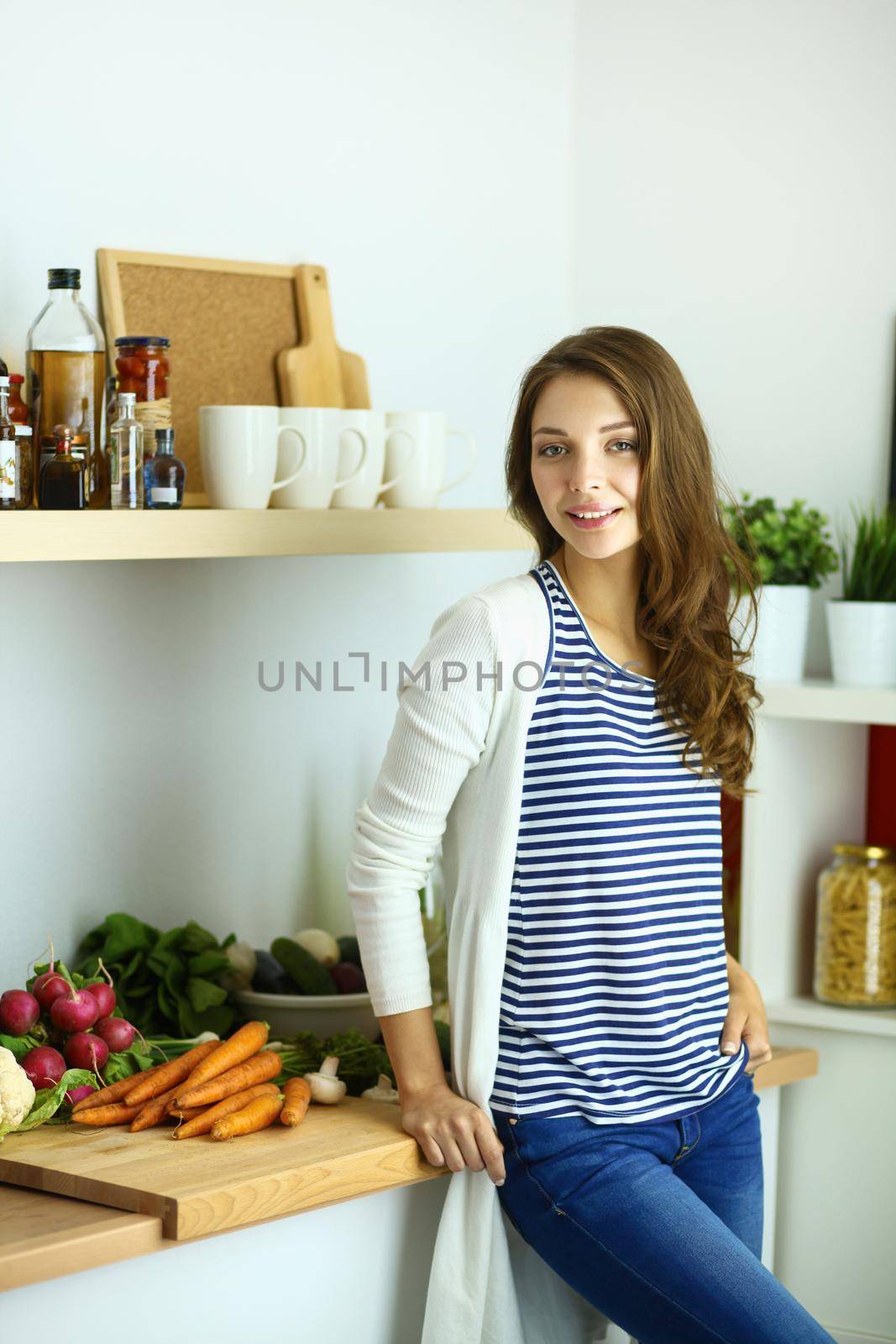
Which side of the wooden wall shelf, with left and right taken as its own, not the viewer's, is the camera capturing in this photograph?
front

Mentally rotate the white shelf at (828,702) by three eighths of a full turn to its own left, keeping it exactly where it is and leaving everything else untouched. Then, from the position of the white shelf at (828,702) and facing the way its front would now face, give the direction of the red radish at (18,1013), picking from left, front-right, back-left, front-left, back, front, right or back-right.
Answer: back

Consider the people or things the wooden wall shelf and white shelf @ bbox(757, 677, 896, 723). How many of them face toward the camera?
2

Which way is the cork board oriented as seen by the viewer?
toward the camera

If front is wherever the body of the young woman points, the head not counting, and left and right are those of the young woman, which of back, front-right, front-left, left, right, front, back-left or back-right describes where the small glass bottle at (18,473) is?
back-right

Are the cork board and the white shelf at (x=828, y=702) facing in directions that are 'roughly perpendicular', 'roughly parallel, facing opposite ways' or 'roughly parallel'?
roughly parallel

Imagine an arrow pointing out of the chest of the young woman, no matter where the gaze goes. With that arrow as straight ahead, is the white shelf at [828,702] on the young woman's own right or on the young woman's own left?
on the young woman's own left

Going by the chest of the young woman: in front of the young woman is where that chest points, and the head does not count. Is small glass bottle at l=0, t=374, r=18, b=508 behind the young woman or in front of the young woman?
behind
